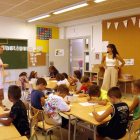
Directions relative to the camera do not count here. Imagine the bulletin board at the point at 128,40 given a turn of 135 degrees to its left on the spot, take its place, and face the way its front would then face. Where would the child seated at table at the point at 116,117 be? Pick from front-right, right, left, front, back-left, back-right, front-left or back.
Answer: right

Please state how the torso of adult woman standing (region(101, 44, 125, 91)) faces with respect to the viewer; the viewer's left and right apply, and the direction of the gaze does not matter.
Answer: facing the viewer and to the left of the viewer

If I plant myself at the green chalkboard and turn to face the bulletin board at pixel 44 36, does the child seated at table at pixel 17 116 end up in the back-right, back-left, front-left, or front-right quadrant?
back-right

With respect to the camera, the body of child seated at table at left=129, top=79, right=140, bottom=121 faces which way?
to the viewer's left

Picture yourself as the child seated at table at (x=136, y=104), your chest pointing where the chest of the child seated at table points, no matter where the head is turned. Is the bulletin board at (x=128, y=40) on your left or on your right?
on your right

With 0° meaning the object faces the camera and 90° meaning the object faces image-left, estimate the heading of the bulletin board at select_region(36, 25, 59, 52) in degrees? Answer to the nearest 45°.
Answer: approximately 315°

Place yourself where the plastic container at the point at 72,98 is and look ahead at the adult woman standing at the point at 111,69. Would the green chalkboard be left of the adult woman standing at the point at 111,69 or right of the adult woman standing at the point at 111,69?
left

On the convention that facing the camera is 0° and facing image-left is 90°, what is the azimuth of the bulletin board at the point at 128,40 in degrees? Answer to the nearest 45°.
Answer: approximately 45°

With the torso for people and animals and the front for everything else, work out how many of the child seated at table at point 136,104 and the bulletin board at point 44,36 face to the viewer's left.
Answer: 1
